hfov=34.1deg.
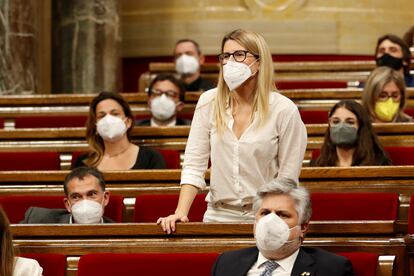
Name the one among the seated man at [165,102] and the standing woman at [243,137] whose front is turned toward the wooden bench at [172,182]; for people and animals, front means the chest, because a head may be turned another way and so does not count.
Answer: the seated man

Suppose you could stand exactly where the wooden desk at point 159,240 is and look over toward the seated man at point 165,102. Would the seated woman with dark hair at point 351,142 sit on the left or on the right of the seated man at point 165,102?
right

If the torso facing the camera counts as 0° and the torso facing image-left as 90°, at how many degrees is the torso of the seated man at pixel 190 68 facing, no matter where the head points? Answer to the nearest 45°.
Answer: approximately 45°

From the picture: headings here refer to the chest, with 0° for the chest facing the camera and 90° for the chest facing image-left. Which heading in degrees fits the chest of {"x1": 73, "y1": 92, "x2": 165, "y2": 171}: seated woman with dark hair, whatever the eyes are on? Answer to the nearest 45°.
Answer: approximately 0°

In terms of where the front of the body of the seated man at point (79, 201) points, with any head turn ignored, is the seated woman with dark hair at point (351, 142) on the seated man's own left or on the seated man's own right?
on the seated man's own left

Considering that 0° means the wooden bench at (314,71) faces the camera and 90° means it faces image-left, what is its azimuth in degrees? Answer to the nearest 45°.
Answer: approximately 0°

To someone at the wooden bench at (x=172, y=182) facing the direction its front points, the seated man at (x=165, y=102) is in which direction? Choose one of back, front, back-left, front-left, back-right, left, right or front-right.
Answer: back
